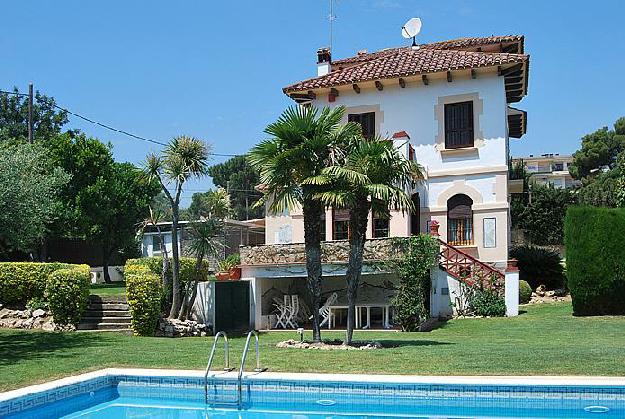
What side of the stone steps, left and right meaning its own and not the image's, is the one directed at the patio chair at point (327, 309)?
left

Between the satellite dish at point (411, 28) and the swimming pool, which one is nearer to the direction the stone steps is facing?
the swimming pool

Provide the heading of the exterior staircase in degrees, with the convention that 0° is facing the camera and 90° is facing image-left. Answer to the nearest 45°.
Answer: approximately 270°

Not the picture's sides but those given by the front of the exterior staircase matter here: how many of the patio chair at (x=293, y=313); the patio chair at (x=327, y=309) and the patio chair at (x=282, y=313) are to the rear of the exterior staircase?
3

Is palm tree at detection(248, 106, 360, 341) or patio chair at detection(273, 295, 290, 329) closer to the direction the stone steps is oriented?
the palm tree

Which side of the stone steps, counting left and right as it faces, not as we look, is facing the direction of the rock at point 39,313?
right

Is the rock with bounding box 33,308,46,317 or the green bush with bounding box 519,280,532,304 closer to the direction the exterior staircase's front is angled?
the green bush

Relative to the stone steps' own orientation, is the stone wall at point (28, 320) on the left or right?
on its right

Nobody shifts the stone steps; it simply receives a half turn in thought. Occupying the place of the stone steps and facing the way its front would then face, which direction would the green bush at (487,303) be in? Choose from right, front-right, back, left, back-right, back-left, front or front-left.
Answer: right

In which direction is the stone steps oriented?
toward the camera

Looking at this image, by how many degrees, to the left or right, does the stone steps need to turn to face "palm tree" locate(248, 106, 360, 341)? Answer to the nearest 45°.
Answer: approximately 45° to its left

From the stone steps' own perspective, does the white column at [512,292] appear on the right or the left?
on its left

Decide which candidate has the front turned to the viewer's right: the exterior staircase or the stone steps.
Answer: the exterior staircase

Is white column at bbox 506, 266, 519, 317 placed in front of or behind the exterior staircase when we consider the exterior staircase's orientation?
in front

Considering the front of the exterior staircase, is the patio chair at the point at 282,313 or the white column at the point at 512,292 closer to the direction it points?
the white column

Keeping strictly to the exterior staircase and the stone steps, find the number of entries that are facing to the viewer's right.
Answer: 1
